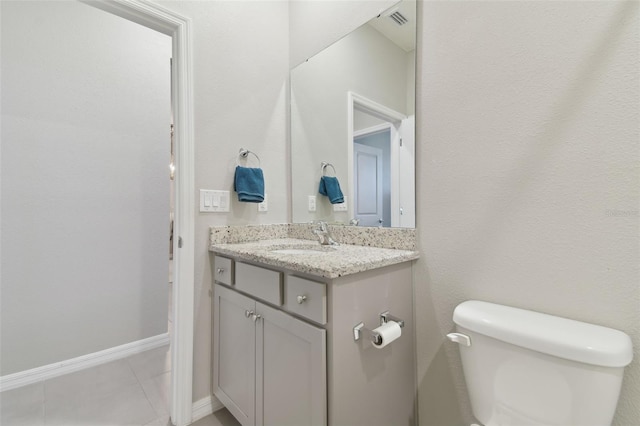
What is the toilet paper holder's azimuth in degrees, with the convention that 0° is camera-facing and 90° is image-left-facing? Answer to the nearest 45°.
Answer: approximately 315°

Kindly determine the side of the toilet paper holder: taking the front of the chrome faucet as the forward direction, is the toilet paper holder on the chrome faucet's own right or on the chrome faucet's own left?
on the chrome faucet's own left

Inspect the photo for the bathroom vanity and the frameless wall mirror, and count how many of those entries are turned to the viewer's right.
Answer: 0

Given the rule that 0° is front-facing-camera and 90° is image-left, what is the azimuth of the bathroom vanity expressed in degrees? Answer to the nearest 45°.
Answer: approximately 45°

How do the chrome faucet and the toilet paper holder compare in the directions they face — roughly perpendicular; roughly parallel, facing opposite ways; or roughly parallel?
roughly perpendicular

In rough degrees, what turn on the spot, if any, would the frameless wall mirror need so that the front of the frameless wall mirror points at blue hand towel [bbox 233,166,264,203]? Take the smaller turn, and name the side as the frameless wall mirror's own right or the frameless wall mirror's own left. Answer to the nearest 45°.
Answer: approximately 45° to the frameless wall mirror's own right

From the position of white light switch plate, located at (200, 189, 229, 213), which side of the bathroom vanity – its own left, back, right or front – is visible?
right

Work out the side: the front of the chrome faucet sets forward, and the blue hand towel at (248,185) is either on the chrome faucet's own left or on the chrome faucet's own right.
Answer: on the chrome faucet's own right
